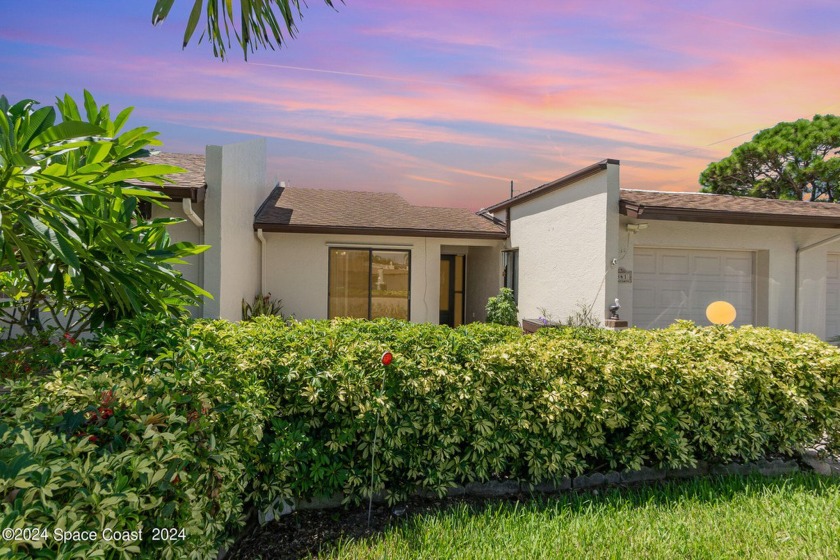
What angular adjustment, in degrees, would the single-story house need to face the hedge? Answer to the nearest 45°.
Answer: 0° — it already faces it

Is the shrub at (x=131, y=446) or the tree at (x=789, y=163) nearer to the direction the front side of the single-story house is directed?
the shrub

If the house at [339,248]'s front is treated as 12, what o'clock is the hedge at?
The hedge is roughly at 12 o'clock from the house.

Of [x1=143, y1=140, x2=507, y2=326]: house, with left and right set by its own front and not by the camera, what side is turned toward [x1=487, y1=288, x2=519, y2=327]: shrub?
left

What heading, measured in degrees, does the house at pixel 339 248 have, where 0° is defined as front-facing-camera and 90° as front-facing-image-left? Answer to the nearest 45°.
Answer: approximately 0°

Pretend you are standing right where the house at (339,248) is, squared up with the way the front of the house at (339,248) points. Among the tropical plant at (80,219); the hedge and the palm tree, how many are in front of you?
3

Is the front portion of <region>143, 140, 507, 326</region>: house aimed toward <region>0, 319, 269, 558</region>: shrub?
yes
